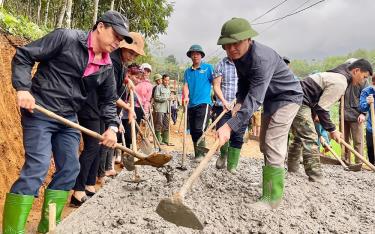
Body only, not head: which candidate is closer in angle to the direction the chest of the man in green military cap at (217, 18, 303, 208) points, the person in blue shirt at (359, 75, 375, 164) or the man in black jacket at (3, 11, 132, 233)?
the man in black jacket

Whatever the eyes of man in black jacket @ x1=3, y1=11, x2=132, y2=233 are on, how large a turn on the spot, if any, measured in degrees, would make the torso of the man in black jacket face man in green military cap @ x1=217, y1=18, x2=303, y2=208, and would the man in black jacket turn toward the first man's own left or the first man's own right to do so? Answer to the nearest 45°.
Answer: approximately 45° to the first man's own left

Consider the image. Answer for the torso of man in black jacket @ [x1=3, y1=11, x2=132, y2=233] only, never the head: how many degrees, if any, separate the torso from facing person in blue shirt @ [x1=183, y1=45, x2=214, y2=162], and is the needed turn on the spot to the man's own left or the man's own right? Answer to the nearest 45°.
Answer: approximately 90° to the man's own left

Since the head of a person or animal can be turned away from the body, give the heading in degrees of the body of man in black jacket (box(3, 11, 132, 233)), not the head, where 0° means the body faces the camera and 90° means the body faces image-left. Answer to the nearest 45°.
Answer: approximately 315°

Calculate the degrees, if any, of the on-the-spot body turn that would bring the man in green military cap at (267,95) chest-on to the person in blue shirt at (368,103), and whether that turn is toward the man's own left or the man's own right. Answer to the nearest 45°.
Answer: approximately 180°
